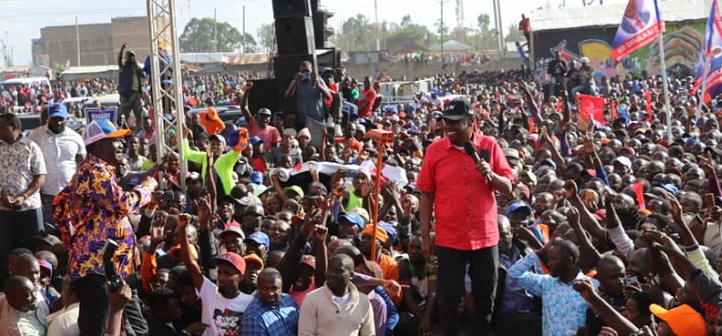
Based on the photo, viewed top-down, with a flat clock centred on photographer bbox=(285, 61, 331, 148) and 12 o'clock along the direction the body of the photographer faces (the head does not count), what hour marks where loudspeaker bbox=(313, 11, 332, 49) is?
The loudspeaker is roughly at 6 o'clock from the photographer.

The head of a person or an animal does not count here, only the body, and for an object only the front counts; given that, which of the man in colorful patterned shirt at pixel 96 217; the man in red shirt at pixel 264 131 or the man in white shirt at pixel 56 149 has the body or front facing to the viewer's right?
the man in colorful patterned shirt

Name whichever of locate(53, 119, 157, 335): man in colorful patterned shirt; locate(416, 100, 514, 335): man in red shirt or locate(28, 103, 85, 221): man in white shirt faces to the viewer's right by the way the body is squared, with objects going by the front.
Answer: the man in colorful patterned shirt

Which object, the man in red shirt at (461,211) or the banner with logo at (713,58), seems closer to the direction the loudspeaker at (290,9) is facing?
the man in red shirt

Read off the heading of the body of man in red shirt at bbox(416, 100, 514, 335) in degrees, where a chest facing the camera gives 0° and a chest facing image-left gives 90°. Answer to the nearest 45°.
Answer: approximately 0°

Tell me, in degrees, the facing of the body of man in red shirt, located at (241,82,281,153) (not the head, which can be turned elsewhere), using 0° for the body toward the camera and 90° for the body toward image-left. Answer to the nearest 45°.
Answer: approximately 0°

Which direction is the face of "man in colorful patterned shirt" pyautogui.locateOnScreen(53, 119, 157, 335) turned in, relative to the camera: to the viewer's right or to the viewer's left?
to the viewer's right
